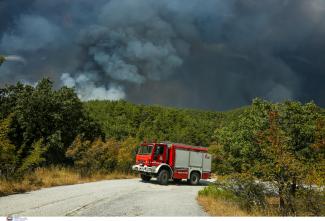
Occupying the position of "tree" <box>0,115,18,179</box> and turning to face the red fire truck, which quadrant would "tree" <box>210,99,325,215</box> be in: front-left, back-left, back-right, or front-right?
front-right

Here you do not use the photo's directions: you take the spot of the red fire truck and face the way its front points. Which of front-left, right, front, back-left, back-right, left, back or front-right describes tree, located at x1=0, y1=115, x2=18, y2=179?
front

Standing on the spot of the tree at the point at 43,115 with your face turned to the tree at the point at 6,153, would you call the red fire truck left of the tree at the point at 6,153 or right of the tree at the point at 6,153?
left

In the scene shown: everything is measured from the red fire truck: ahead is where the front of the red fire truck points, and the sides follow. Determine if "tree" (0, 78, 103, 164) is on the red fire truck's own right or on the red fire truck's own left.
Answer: on the red fire truck's own right

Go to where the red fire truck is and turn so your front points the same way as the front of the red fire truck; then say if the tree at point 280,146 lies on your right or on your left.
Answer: on your left
